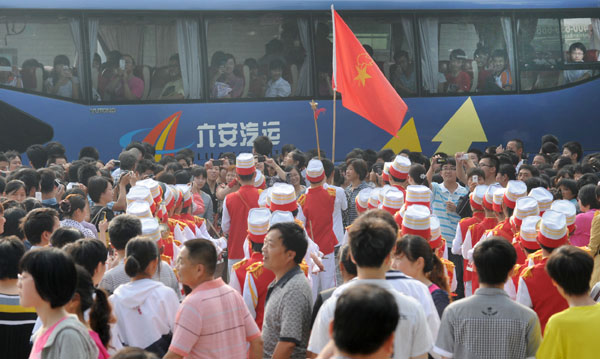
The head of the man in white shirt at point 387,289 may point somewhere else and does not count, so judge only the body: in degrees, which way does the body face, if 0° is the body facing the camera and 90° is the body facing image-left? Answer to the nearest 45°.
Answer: approximately 180°

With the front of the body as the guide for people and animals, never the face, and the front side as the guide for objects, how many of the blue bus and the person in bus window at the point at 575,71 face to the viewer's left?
1

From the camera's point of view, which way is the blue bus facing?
to the viewer's left

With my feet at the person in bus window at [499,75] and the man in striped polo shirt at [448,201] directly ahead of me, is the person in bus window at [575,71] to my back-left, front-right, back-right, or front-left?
back-left

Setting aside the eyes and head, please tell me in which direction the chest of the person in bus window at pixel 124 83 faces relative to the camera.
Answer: toward the camera

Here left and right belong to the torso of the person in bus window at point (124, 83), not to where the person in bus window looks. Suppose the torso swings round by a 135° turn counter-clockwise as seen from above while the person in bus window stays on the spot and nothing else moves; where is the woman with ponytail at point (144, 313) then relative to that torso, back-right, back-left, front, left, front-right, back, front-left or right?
back-right

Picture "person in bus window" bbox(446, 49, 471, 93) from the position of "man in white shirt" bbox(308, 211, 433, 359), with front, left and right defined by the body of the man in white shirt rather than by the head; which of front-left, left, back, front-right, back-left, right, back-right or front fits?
front

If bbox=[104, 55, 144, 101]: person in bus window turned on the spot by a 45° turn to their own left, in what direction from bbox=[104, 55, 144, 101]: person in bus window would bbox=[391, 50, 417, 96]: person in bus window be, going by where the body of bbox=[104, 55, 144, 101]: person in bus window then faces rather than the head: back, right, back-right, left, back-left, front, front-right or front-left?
front-left

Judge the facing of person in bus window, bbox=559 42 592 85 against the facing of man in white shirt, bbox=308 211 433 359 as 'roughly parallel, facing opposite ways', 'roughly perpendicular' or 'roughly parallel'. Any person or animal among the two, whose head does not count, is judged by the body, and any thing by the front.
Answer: roughly parallel, facing opposite ways

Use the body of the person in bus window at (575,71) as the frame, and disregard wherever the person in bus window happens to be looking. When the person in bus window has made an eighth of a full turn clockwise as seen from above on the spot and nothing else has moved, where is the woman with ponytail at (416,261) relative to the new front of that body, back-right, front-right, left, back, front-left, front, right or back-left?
front-left

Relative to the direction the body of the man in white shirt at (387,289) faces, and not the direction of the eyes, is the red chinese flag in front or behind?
in front

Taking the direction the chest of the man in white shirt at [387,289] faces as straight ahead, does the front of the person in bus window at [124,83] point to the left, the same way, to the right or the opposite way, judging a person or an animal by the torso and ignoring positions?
the opposite way

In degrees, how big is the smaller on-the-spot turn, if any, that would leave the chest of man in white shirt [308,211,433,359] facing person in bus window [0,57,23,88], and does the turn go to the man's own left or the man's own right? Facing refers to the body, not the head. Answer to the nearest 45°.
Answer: approximately 45° to the man's own left

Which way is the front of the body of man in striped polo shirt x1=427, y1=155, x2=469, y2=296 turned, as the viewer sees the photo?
toward the camera

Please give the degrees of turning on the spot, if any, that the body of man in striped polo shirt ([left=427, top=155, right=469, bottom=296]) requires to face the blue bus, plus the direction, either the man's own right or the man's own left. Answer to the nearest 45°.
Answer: approximately 135° to the man's own right

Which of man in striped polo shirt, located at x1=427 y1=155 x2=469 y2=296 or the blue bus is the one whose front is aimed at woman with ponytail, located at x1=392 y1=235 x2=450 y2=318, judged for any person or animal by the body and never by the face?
the man in striped polo shirt
